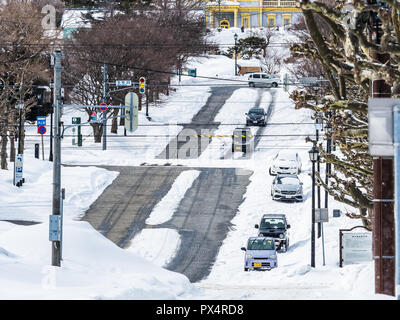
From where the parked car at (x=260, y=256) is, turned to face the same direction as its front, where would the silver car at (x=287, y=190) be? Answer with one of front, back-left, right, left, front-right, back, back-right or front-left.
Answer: back

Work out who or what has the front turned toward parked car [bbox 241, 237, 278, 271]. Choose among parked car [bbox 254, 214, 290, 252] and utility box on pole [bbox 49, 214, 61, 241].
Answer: parked car [bbox 254, 214, 290, 252]

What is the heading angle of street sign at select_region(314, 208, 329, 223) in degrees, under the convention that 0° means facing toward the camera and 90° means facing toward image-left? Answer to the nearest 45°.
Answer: approximately 180°

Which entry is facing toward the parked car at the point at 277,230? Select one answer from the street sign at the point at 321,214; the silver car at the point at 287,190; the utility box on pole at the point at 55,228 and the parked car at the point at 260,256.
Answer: the silver car

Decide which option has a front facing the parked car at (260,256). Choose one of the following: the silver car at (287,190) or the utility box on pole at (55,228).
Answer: the silver car

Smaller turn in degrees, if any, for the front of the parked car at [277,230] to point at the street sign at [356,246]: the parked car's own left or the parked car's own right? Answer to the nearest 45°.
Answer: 0° — it already faces it

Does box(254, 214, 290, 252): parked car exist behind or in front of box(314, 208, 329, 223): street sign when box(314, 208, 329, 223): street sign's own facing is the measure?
in front

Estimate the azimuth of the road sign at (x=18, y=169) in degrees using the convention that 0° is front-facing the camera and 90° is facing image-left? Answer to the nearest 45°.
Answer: approximately 0°
